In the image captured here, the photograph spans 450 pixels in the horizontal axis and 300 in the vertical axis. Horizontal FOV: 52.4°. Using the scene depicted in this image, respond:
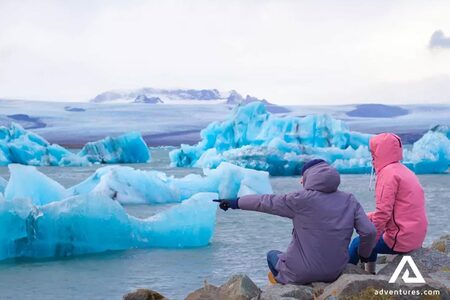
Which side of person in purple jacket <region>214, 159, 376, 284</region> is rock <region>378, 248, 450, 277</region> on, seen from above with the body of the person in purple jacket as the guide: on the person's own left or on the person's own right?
on the person's own right

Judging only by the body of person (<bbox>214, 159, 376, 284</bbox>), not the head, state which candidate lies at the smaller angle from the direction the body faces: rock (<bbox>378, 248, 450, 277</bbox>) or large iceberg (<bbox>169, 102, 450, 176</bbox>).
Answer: the large iceberg

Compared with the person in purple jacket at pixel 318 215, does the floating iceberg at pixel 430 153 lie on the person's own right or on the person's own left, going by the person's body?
on the person's own right

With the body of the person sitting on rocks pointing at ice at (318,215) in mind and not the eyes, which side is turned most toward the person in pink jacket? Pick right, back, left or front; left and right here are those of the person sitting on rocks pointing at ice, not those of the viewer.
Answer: right

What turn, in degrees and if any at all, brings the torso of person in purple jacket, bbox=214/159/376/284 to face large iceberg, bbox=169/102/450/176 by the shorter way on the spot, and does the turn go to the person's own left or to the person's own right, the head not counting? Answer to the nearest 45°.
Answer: approximately 45° to the person's own right

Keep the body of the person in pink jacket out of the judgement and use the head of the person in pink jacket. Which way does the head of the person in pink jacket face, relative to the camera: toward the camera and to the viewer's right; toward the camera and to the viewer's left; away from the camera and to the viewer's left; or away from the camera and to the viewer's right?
away from the camera and to the viewer's left

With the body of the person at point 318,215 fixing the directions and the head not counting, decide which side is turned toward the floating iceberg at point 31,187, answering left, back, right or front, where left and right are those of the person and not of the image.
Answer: front

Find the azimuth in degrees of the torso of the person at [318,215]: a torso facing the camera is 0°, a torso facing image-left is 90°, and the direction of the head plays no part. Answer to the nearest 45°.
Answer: approximately 135°

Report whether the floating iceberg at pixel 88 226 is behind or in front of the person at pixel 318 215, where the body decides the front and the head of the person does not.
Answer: in front
